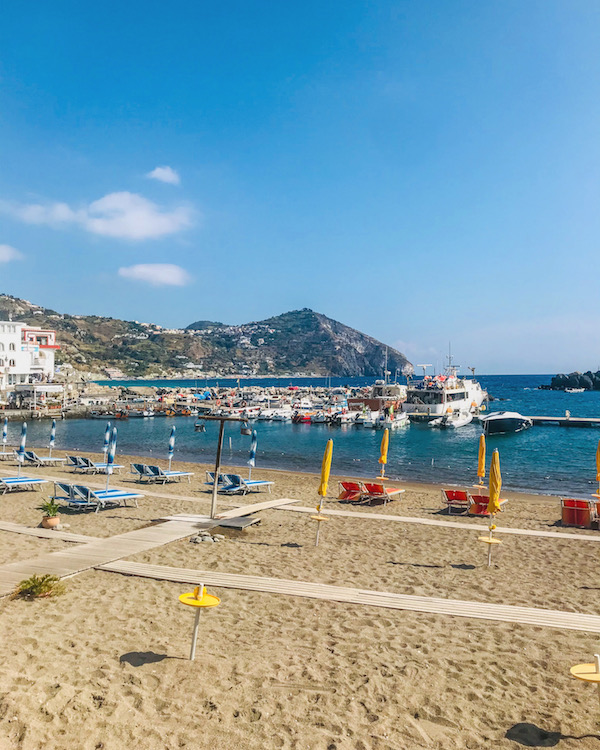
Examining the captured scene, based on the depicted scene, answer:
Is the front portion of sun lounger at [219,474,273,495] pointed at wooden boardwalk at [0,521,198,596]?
no

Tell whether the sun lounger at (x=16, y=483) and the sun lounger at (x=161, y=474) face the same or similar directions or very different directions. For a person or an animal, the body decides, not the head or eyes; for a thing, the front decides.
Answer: same or similar directions

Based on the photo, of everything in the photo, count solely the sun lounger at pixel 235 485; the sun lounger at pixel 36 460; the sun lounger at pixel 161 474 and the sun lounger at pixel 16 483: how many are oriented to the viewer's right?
4

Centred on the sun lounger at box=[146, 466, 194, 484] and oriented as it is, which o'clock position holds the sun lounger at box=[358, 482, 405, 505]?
the sun lounger at box=[358, 482, 405, 505] is roughly at 1 o'clock from the sun lounger at box=[146, 466, 194, 484].

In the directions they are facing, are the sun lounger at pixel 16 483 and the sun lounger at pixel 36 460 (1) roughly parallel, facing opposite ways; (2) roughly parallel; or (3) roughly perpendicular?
roughly parallel

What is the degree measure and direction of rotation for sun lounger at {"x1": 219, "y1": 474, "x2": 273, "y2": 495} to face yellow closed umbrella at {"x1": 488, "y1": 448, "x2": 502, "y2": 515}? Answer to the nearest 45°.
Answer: approximately 45° to its right

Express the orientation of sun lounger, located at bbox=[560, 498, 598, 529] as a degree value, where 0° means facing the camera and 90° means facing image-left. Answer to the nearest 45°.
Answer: approximately 225°

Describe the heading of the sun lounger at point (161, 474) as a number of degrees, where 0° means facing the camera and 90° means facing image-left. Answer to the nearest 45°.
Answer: approximately 270°

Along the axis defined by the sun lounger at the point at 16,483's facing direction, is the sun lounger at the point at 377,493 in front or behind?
in front

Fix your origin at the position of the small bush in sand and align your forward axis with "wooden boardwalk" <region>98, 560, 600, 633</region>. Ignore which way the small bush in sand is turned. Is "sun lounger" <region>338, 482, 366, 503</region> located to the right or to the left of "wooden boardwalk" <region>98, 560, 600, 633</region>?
left

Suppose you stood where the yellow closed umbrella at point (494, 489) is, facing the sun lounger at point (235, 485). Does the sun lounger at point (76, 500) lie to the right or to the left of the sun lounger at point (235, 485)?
left

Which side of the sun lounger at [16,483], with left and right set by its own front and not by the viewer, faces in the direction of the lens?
right

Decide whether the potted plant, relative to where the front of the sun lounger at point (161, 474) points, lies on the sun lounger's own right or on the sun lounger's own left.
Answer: on the sun lounger's own right

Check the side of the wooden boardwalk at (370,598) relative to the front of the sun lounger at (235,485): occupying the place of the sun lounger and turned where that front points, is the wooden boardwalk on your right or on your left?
on your right

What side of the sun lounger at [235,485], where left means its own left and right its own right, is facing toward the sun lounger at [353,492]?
front

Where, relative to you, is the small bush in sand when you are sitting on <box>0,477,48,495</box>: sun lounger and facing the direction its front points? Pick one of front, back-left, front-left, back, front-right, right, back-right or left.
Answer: right

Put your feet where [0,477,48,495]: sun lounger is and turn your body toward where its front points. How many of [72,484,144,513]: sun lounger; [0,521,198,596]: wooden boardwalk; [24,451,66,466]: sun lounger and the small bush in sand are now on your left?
1

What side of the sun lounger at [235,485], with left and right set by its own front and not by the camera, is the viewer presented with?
right

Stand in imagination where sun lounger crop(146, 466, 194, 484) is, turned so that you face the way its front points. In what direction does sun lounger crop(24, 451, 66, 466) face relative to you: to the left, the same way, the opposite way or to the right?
the same way
